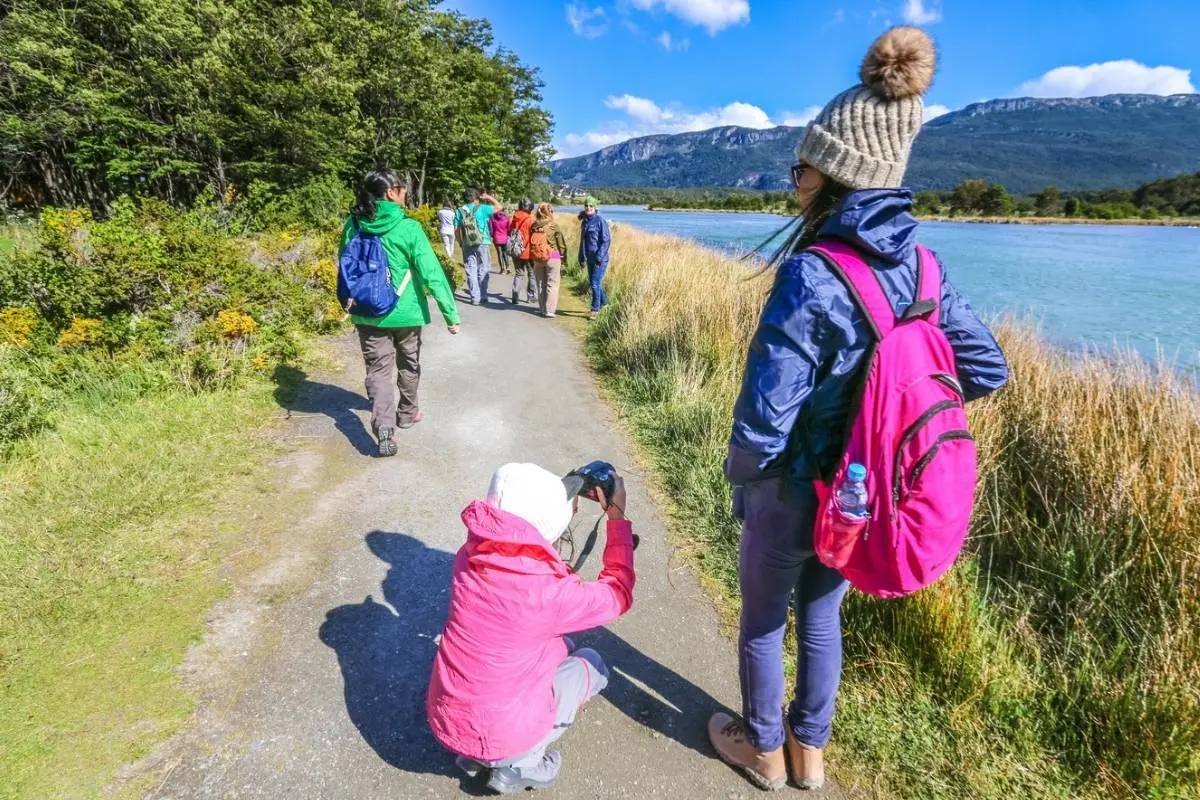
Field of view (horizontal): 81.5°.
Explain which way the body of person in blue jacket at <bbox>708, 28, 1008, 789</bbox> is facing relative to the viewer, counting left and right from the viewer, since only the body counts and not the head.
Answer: facing away from the viewer and to the left of the viewer

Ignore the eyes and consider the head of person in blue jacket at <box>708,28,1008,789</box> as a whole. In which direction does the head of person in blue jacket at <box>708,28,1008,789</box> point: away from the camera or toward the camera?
away from the camera

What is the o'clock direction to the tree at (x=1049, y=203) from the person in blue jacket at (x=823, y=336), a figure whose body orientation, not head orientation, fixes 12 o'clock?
The tree is roughly at 2 o'clock from the person in blue jacket.

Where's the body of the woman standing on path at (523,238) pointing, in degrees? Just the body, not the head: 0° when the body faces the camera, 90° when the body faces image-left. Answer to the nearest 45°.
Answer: approximately 180°

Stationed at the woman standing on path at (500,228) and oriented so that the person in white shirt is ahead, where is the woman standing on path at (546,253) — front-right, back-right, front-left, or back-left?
back-left

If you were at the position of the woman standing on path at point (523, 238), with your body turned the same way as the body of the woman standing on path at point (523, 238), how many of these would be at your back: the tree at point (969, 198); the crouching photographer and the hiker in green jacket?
2

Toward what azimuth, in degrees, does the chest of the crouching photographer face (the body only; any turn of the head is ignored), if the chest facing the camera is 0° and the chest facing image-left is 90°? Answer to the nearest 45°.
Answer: approximately 225°

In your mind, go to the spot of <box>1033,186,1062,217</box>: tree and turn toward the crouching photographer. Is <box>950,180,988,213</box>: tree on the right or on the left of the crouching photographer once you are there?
right
